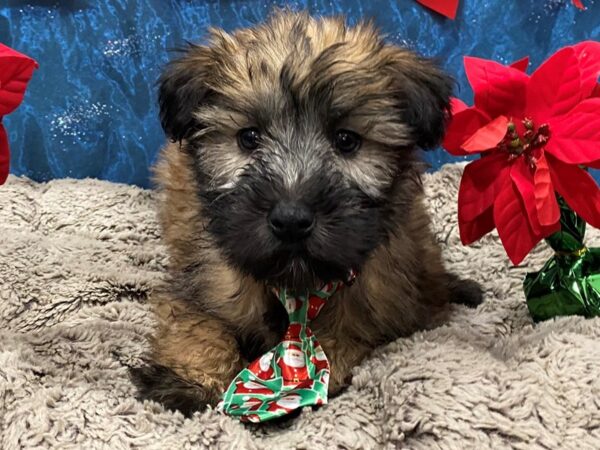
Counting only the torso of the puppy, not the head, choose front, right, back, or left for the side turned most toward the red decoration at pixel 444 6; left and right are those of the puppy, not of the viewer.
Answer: back

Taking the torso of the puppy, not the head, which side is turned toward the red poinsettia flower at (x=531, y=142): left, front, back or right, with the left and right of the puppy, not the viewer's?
left

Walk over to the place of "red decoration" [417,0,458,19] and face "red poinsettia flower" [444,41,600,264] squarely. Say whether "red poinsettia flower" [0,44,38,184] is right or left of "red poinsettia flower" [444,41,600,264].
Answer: right

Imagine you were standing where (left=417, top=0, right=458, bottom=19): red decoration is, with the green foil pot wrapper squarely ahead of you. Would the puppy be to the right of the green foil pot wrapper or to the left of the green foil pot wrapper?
right

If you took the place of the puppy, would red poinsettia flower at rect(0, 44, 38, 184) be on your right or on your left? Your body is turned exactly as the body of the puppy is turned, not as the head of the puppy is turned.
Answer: on your right

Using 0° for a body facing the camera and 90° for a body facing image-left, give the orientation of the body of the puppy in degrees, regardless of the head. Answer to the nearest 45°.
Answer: approximately 0°

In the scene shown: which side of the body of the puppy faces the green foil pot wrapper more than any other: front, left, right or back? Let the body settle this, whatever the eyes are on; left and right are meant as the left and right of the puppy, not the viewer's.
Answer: left

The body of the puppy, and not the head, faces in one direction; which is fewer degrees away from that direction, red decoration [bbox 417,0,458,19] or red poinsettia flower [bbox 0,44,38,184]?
the red poinsettia flower
